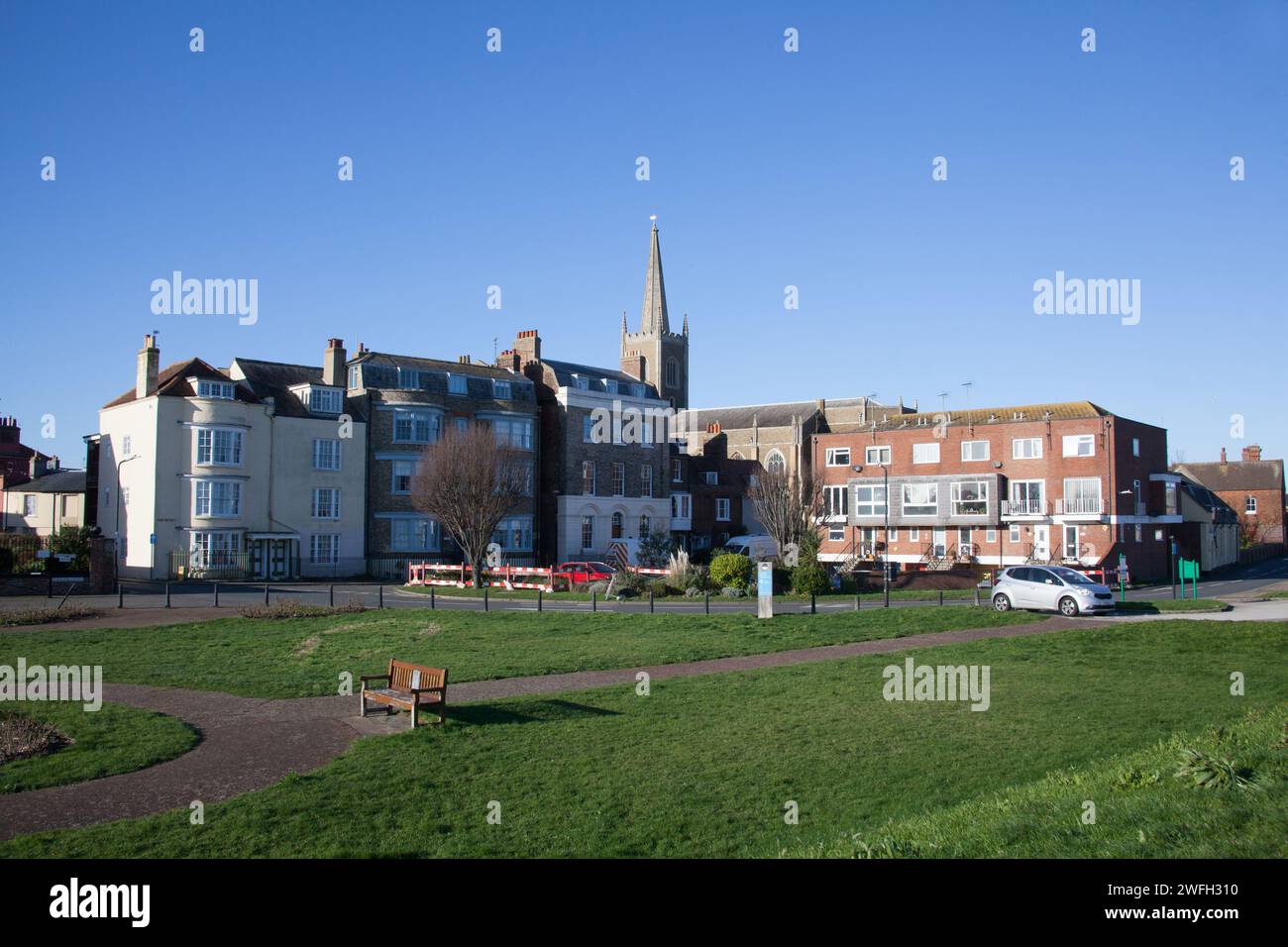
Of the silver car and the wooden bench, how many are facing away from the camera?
0

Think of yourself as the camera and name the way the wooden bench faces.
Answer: facing the viewer and to the left of the viewer

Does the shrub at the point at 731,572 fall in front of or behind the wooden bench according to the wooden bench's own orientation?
behind

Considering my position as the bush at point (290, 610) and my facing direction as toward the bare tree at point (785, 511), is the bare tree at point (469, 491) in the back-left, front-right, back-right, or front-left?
front-left

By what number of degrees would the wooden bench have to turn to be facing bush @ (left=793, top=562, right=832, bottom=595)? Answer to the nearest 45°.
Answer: approximately 180°

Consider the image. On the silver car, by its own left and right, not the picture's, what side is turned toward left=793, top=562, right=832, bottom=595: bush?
back

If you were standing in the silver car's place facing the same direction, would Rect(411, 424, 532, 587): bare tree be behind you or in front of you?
behind

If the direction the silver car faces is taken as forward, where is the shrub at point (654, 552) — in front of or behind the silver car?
behind

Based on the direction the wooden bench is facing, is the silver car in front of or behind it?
behind

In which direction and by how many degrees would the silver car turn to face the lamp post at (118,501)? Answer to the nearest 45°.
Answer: approximately 135° to its right
